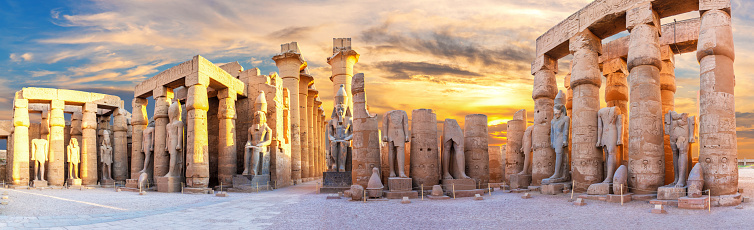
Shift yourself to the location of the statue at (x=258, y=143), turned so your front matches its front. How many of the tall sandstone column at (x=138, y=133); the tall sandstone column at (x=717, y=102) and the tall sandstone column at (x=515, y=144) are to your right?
1

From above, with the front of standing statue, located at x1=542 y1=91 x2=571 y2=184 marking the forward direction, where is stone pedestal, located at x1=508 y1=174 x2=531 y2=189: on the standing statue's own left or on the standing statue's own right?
on the standing statue's own right

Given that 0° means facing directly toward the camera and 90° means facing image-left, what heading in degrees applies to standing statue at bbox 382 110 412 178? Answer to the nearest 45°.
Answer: approximately 0°

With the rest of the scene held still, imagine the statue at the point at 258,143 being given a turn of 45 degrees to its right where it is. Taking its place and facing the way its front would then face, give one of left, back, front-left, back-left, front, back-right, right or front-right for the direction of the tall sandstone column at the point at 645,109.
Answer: back-left

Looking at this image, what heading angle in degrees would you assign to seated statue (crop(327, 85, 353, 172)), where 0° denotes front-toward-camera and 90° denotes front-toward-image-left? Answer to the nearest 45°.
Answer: approximately 0°

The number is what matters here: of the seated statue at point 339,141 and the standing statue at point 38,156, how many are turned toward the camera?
2

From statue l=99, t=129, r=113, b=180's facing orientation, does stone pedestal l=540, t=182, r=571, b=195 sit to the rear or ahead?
ahead

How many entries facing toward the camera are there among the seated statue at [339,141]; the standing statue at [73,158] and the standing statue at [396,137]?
3
